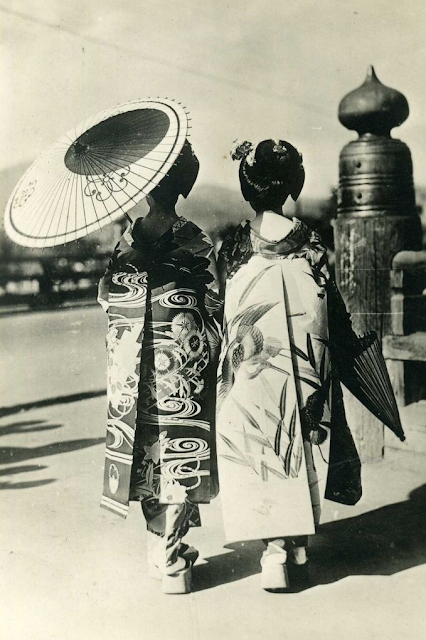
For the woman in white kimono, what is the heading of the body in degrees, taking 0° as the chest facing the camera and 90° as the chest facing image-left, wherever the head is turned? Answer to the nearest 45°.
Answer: approximately 180°

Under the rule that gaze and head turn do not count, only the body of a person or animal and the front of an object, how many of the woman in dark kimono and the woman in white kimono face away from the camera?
2

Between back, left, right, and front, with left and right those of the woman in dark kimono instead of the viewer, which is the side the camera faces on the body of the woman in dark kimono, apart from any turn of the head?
back

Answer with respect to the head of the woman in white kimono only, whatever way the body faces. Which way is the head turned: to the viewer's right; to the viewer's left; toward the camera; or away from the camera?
away from the camera
